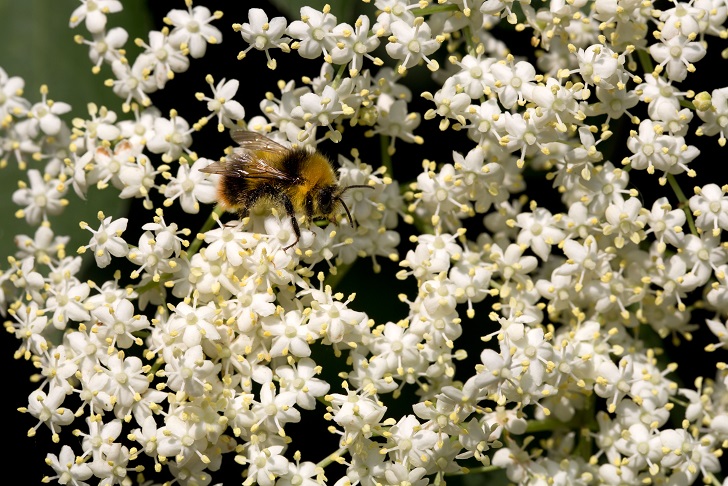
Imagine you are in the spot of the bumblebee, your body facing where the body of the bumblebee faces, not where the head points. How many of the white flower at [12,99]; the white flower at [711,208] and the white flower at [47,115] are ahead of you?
1

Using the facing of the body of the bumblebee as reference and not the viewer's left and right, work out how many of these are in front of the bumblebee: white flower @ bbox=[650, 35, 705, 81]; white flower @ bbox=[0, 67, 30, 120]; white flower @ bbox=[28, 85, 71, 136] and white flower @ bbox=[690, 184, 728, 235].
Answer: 2

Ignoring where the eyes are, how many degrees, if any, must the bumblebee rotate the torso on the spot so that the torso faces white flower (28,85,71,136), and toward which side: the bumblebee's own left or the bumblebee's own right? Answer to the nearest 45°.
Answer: approximately 135° to the bumblebee's own left

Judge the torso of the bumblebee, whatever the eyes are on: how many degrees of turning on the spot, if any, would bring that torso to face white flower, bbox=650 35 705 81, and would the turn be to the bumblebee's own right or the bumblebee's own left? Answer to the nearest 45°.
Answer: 0° — it already faces it

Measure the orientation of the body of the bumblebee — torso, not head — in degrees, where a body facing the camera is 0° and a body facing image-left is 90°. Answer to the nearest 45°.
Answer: approximately 270°

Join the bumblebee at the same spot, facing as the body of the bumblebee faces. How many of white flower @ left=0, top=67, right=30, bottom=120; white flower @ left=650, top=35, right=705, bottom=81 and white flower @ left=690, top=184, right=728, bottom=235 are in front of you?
2
